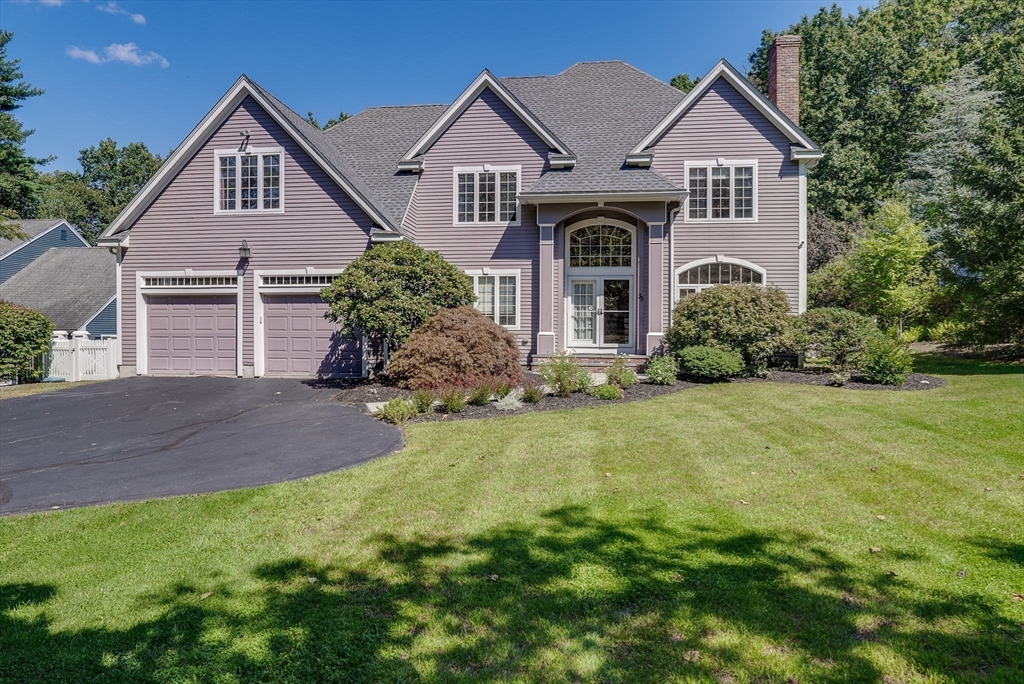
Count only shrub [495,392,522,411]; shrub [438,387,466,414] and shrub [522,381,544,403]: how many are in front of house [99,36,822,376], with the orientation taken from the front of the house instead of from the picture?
3

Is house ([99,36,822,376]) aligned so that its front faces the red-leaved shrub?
yes

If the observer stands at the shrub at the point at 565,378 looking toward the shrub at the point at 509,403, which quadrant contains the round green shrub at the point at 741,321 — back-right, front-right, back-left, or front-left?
back-left

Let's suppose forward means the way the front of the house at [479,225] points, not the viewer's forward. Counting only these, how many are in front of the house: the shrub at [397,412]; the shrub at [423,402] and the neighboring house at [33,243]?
2

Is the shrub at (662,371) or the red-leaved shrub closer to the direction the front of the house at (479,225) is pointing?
the red-leaved shrub

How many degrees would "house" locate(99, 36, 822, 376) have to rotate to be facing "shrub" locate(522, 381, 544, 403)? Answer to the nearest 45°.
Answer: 0° — it already faces it

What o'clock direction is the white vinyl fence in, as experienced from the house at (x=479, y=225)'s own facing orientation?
The white vinyl fence is roughly at 3 o'clock from the house.

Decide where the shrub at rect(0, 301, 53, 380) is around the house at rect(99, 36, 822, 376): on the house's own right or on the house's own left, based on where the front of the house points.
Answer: on the house's own right

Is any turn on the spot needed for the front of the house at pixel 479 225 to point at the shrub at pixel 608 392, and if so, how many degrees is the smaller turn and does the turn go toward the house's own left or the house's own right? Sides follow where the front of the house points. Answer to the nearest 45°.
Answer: approximately 45° to the house's own left

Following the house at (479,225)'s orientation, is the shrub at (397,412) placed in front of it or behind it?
in front

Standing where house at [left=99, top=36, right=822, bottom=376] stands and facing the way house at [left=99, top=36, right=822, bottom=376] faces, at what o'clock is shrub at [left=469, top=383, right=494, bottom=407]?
The shrub is roughly at 12 o'clock from the house.

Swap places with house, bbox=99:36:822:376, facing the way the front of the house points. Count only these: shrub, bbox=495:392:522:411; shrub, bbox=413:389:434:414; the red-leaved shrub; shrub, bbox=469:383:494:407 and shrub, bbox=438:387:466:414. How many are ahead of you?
5

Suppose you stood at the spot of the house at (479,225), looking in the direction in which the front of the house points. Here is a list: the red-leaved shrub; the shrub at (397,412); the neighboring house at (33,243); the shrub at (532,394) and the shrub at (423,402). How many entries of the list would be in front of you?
4

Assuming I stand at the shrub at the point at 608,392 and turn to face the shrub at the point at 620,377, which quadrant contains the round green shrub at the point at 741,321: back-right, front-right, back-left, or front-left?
front-right

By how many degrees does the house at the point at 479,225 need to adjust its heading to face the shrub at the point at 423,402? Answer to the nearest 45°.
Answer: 0° — it already faces it

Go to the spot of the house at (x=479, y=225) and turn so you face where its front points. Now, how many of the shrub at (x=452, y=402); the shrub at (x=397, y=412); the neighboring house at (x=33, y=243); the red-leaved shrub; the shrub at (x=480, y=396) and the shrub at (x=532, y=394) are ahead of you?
5

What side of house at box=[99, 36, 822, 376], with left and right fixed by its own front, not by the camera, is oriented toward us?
front
